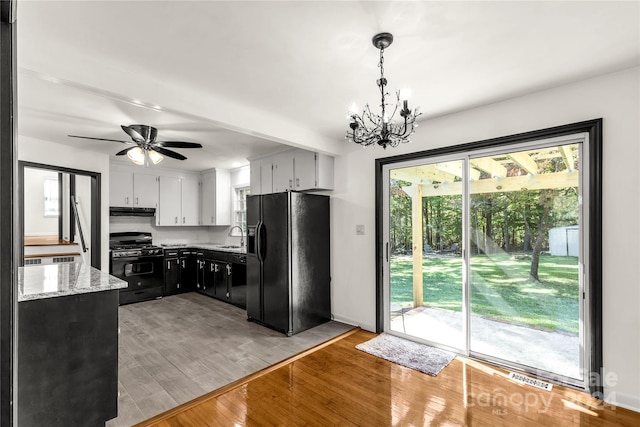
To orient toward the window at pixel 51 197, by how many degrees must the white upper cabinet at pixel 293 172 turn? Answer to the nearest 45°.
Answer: approximately 90° to its right

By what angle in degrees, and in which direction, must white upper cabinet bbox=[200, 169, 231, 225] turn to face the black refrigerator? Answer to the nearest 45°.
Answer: approximately 45° to its left

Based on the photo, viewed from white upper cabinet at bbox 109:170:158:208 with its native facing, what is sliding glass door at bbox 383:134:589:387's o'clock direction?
The sliding glass door is roughly at 11 o'clock from the white upper cabinet.

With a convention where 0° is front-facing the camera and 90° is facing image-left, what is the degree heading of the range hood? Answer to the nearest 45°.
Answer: approximately 0°

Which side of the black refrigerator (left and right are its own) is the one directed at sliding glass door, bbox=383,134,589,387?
left

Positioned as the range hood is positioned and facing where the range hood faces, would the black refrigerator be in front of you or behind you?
in front

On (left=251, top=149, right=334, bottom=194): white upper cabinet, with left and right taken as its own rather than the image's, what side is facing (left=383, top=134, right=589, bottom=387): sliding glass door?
left

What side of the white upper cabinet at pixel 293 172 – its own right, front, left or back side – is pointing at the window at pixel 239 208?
right

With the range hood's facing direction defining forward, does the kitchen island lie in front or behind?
in front

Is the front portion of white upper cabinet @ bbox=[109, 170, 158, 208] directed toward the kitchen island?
yes

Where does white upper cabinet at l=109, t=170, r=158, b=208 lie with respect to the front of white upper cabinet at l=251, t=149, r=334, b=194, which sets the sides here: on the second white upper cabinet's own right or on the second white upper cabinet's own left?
on the second white upper cabinet's own right

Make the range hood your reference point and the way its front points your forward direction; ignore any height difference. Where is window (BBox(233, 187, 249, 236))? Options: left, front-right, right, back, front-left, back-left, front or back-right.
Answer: left
